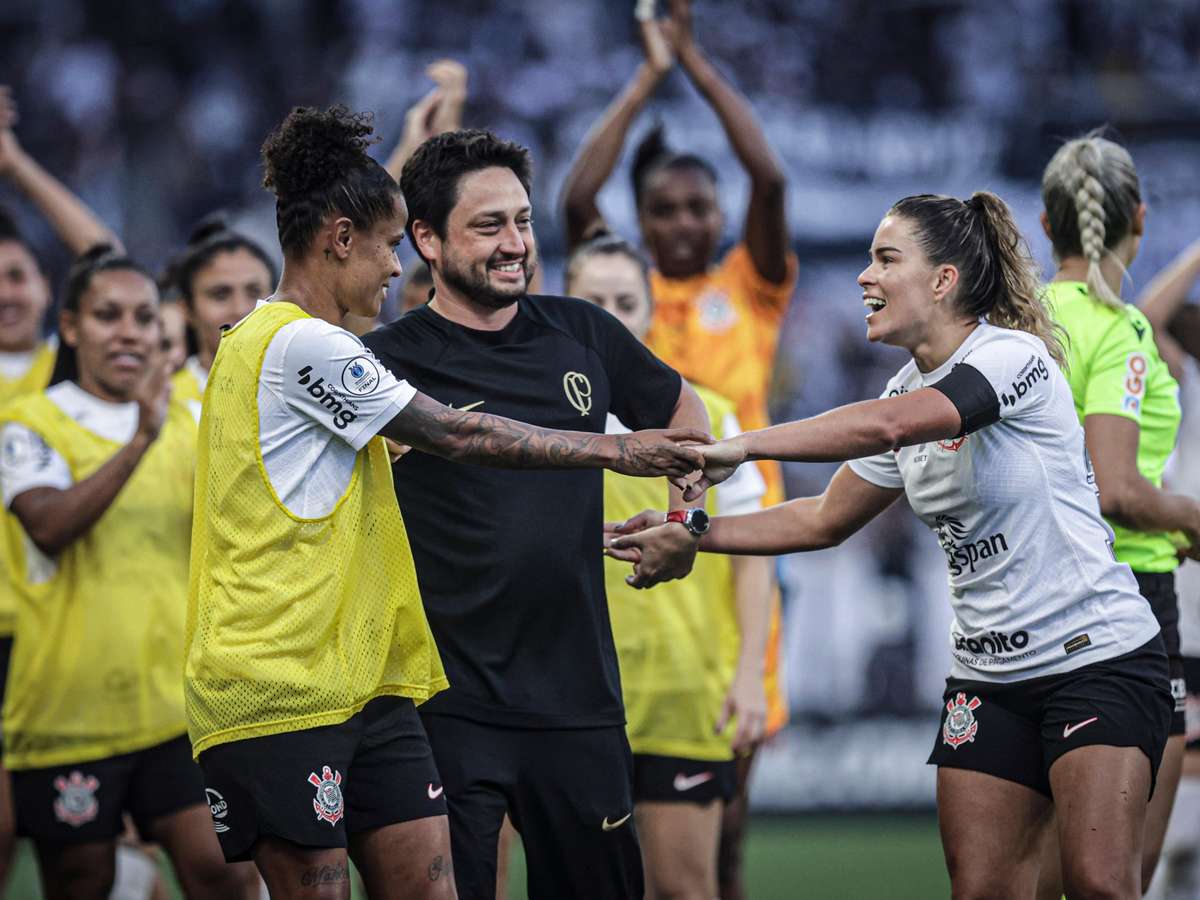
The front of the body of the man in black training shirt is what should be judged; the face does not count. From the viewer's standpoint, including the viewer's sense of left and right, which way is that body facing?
facing the viewer and to the right of the viewer

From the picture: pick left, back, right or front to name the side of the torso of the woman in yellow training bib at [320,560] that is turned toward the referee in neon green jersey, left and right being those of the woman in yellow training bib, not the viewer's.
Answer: front

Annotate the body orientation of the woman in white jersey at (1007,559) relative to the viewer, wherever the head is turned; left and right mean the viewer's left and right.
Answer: facing the viewer and to the left of the viewer

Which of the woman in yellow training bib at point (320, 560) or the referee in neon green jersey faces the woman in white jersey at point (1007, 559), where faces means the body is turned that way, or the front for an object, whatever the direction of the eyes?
the woman in yellow training bib

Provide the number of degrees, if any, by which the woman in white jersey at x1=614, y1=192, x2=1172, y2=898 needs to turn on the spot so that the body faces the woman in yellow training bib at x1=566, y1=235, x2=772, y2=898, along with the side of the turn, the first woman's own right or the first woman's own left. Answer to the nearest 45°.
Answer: approximately 90° to the first woman's own right

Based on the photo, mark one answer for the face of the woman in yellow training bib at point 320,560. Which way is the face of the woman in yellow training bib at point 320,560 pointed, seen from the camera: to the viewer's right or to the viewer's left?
to the viewer's right

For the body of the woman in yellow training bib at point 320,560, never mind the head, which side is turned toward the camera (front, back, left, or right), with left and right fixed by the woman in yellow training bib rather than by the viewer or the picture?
right

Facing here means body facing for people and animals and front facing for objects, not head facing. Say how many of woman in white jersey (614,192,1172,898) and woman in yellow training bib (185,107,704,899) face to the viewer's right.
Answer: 1

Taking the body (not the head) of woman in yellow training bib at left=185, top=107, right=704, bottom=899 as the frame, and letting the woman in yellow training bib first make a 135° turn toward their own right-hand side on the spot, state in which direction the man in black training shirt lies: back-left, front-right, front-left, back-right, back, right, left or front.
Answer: back

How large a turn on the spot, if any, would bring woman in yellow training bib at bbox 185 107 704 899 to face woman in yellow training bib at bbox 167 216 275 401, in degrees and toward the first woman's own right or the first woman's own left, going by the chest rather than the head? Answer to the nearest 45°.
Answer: approximately 90° to the first woman's own left

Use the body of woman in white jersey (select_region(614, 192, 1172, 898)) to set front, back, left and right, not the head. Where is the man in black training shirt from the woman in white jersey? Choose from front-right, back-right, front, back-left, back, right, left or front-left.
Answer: front-right

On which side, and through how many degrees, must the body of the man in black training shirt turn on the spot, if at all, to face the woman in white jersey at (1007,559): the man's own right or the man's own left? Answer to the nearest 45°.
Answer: approximately 45° to the man's own left

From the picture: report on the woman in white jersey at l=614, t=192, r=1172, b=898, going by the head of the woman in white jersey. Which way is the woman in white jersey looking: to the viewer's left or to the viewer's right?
to the viewer's left

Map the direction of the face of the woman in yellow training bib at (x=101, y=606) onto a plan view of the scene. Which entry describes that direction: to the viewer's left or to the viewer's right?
to the viewer's right
